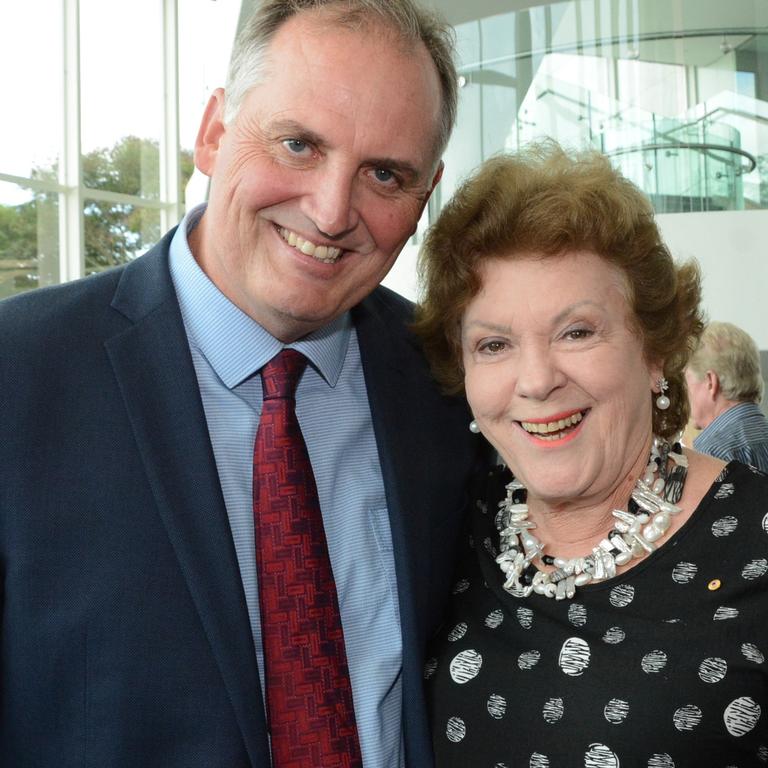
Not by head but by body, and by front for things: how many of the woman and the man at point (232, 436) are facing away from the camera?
0

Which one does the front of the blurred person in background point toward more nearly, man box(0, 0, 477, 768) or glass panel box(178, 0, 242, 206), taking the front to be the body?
the glass panel

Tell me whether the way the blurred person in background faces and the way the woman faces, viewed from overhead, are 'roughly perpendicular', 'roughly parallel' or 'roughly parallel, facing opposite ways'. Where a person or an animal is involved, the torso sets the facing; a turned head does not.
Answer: roughly perpendicular

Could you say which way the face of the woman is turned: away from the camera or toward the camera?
toward the camera

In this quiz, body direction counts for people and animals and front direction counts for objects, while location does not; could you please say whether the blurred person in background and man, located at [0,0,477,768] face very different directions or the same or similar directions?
very different directions

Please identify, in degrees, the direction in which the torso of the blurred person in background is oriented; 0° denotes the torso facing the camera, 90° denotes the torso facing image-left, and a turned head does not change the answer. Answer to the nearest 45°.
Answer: approximately 135°

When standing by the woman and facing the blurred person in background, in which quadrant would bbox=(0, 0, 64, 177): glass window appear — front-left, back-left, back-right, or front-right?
front-left

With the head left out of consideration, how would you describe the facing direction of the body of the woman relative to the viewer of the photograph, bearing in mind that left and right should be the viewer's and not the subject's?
facing the viewer and to the left of the viewer

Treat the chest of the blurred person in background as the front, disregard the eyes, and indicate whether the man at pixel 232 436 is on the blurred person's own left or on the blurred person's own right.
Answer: on the blurred person's own left

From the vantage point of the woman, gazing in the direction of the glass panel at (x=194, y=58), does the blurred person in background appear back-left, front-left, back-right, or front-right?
front-right

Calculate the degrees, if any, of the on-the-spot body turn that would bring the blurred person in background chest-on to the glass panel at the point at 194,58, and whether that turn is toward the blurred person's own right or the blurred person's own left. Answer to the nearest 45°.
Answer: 0° — they already face it
